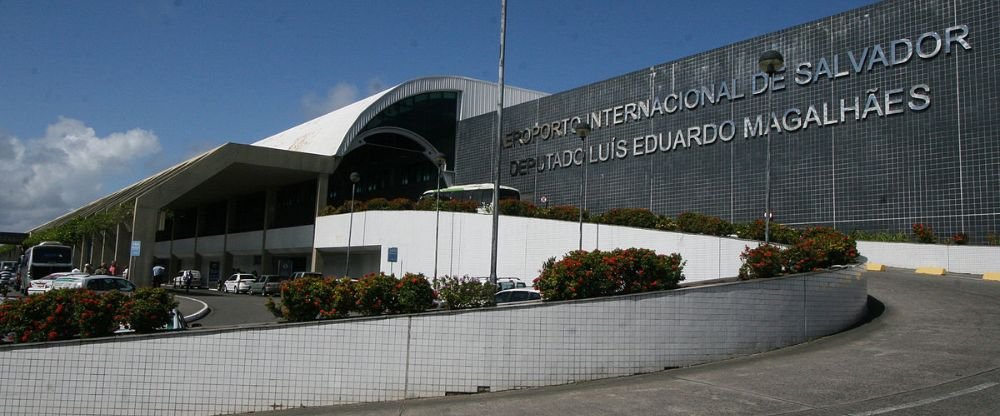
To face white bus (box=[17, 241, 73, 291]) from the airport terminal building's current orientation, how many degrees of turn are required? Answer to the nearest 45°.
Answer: approximately 45° to its right

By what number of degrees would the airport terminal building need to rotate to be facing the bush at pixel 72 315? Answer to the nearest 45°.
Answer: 0° — it already faces it

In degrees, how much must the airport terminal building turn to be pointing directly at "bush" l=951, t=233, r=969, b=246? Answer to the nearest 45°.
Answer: approximately 90° to its left

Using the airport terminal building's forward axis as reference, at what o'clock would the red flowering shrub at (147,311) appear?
The red flowering shrub is roughly at 12 o'clock from the airport terminal building.

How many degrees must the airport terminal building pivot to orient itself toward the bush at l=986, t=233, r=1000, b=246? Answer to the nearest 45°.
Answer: approximately 90° to its left

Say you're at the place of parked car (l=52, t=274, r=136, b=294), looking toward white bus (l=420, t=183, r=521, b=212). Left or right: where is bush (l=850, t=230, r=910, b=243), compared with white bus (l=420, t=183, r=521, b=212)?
right

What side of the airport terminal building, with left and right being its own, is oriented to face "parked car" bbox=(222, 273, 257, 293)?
right

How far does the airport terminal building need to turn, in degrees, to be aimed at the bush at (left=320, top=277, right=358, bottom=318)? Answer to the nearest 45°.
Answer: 0° — it already faces it
